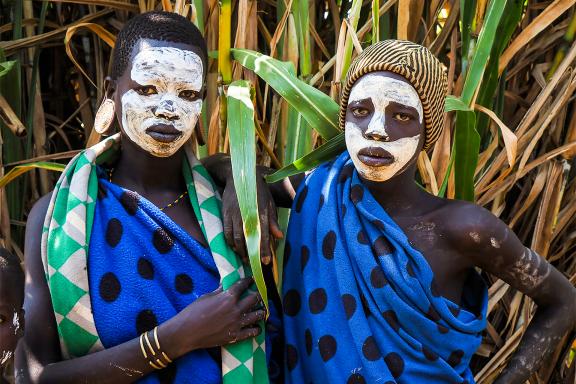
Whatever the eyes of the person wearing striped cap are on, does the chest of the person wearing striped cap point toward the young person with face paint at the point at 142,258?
no

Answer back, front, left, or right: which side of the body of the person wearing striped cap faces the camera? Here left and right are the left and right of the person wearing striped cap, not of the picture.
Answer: front

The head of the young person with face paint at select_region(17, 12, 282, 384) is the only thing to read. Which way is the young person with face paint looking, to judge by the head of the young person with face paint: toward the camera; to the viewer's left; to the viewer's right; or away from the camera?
toward the camera
